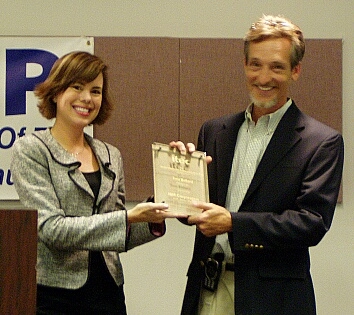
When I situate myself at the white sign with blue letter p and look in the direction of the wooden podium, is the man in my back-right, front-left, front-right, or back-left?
front-left

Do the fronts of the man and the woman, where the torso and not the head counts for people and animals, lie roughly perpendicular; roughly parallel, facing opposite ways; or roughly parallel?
roughly perpendicular

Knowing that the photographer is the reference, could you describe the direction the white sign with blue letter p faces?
facing the viewer

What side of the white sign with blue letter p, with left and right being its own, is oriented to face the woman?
front

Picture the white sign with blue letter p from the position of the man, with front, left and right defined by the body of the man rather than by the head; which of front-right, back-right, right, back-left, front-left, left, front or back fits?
right

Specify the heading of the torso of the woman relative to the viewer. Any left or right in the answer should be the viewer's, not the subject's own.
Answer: facing the viewer and to the right of the viewer

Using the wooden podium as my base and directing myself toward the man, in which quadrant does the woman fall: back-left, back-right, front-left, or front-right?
front-left

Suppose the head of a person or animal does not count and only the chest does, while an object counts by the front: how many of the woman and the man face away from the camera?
0

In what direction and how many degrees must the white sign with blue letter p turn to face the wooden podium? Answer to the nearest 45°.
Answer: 0° — it already faces it

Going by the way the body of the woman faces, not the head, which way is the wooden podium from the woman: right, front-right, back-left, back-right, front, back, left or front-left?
front-right

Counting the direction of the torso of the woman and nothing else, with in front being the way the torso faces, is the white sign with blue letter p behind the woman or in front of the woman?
behind

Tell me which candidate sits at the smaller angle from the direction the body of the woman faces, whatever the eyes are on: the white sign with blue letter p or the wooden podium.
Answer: the wooden podium
